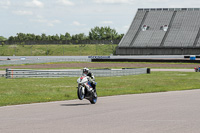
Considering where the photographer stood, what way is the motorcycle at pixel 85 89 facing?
facing the viewer and to the left of the viewer

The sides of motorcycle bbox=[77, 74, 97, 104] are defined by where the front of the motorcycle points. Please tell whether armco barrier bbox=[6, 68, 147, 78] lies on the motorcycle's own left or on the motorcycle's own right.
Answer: on the motorcycle's own right
